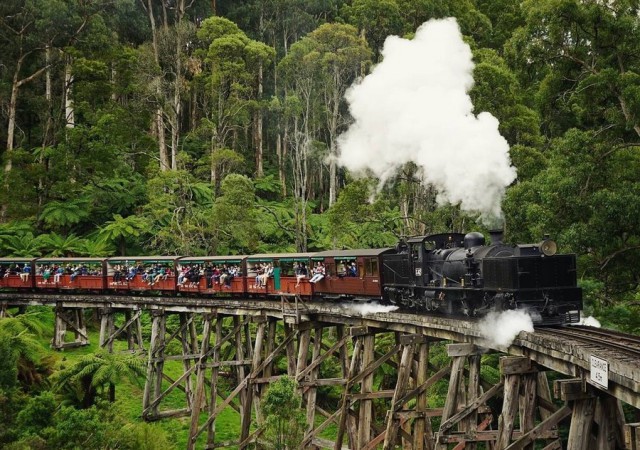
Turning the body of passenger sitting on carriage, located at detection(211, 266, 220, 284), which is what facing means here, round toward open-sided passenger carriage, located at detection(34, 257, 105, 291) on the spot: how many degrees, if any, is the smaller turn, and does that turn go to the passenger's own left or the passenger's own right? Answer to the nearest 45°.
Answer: approximately 135° to the passenger's own right

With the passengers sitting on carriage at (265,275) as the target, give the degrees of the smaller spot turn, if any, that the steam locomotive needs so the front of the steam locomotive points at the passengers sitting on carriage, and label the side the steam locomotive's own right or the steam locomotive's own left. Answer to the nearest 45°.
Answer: approximately 180°

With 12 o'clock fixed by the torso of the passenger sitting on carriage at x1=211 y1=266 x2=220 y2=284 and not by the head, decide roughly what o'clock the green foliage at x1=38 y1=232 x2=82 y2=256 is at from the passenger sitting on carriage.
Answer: The green foliage is roughly at 5 o'clock from the passenger sitting on carriage.

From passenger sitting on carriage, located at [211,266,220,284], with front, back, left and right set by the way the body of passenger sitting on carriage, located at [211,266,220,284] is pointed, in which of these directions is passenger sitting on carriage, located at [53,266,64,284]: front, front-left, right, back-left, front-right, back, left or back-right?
back-right

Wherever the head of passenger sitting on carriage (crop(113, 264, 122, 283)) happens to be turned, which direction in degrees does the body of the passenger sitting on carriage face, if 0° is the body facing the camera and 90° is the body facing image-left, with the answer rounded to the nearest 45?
approximately 0°

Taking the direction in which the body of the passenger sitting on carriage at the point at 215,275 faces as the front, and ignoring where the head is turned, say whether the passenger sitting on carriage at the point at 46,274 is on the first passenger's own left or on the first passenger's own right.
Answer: on the first passenger's own right

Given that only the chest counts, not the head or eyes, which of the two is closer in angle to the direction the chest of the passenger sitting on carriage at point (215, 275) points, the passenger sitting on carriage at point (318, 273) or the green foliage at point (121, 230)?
the passenger sitting on carriage

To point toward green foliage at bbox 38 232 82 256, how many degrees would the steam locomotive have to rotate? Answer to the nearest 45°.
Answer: approximately 180°

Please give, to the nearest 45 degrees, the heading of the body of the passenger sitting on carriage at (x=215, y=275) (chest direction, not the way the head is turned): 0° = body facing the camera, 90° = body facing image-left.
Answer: approximately 0°

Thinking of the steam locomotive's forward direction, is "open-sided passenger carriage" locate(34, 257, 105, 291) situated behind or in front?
behind

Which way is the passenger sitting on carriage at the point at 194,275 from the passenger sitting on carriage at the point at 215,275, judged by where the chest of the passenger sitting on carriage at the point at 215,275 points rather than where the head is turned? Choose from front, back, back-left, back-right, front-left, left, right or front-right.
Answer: back-right

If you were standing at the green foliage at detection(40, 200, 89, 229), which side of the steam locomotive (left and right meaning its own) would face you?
back

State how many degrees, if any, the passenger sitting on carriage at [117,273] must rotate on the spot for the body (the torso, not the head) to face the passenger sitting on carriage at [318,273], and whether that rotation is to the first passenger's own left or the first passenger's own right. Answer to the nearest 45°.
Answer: approximately 45° to the first passenger's own left
